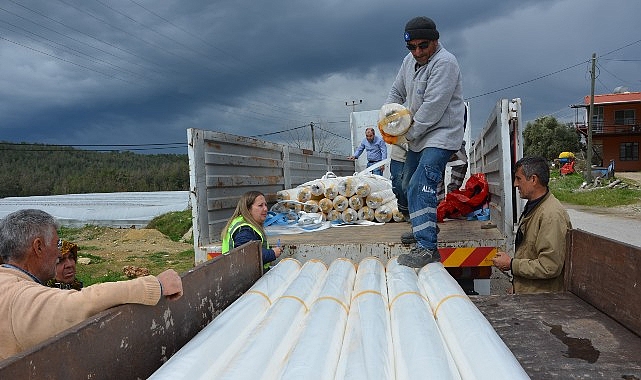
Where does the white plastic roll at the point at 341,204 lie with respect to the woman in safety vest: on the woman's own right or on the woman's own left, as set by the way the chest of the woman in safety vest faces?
on the woman's own left

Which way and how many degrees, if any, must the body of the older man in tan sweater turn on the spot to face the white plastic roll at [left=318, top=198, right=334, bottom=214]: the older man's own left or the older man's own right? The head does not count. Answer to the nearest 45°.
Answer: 0° — they already face it

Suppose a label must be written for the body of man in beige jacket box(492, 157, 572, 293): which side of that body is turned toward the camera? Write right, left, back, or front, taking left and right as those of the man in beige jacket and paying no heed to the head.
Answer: left

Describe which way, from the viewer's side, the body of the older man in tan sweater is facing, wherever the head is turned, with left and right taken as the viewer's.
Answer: facing away from the viewer and to the right of the viewer
